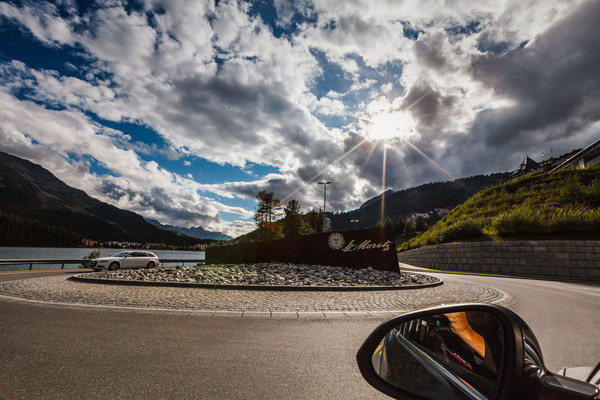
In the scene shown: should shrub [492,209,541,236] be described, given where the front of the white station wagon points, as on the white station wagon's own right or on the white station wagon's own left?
on the white station wagon's own left

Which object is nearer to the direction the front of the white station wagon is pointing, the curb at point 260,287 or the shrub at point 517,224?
the curb

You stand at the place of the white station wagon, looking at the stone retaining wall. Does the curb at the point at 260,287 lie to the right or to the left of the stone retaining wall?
right

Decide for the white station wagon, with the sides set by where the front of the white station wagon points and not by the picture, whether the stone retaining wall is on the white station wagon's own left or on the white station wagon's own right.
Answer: on the white station wagon's own left

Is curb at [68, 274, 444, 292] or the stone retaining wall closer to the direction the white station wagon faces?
the curb

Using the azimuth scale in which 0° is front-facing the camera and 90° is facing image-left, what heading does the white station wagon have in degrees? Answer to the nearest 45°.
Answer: approximately 45°
